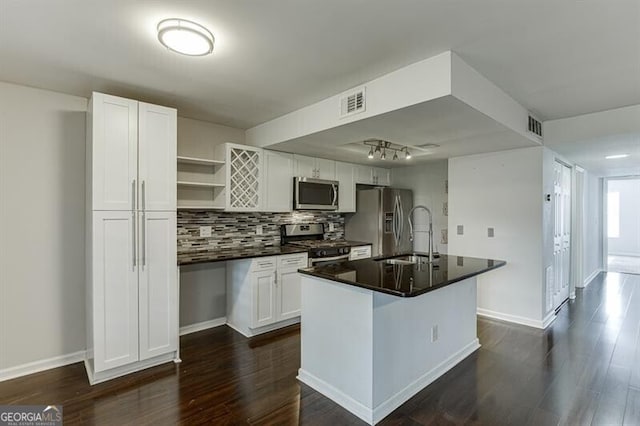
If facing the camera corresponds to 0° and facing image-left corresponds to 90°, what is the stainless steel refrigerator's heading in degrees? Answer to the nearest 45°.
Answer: approximately 315°

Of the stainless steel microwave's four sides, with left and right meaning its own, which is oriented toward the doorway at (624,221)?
left

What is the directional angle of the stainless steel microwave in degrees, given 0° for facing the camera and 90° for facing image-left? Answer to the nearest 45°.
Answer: approximately 315°

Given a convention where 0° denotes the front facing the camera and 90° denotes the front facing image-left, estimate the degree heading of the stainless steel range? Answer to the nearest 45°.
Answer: approximately 315°

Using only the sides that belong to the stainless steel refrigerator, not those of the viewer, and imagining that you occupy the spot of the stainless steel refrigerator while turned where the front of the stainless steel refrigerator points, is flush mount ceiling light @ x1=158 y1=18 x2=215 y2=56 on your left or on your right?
on your right
